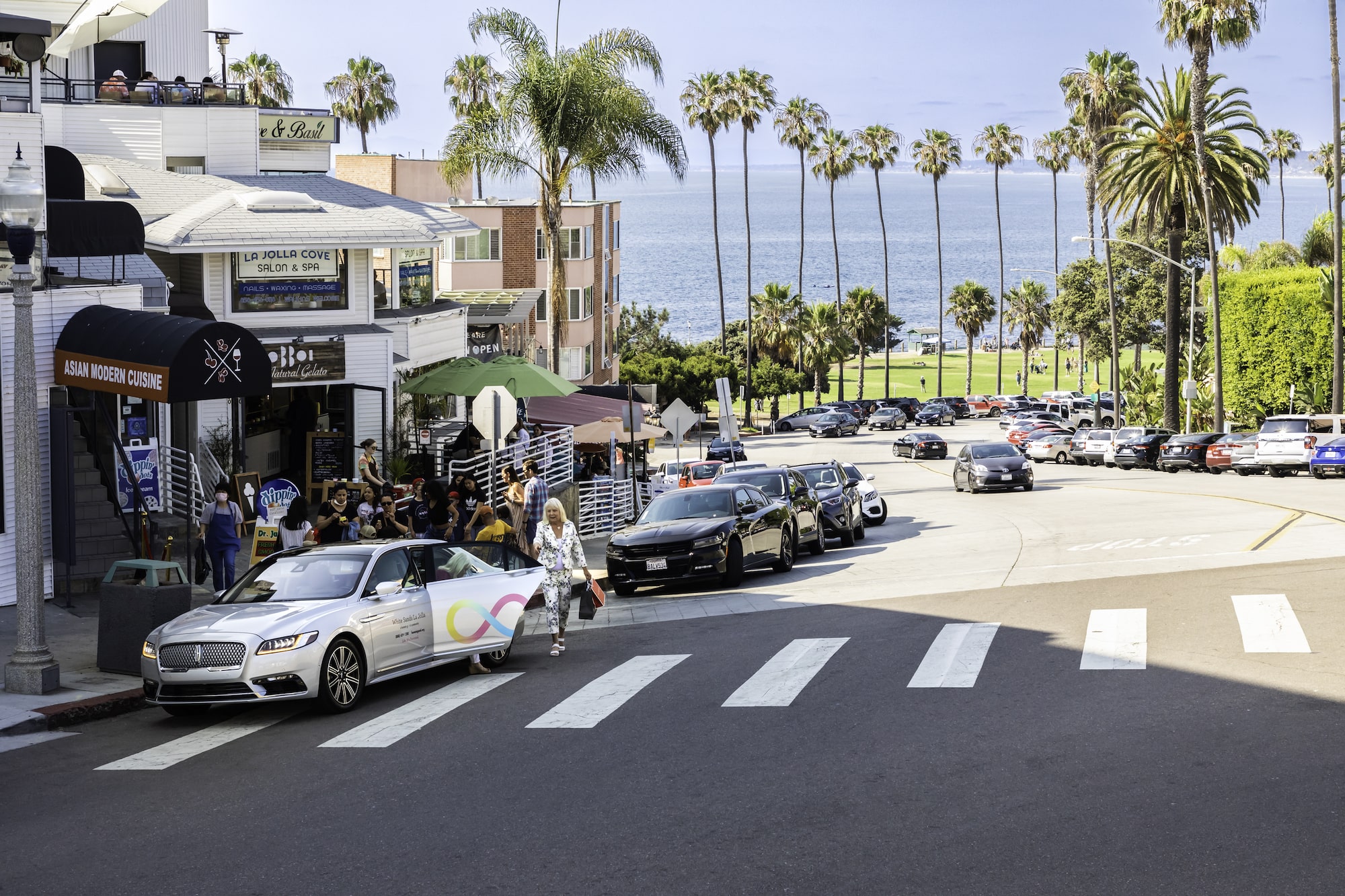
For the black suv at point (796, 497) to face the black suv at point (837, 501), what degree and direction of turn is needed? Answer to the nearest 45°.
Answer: approximately 135° to its right

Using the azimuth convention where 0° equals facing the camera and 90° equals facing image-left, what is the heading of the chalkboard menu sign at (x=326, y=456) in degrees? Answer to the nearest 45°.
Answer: approximately 0°

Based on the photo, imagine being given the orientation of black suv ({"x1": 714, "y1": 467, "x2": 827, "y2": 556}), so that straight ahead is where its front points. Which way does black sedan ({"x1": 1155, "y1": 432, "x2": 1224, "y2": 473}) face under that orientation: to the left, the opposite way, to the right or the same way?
the opposite way

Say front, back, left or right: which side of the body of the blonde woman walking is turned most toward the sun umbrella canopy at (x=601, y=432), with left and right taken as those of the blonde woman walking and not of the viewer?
back

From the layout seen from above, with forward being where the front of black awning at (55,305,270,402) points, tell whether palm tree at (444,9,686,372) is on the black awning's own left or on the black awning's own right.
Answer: on the black awning's own left

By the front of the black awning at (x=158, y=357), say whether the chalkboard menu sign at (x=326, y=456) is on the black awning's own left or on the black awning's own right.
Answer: on the black awning's own left

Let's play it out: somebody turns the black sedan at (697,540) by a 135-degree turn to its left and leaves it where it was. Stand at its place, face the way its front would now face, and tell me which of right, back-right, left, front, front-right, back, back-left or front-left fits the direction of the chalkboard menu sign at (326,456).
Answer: back-left

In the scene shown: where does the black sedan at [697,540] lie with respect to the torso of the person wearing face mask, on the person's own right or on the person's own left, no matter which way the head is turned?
on the person's own left

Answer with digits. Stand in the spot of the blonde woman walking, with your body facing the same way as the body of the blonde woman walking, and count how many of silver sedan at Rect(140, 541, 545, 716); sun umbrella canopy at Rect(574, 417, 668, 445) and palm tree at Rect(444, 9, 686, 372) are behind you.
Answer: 2
